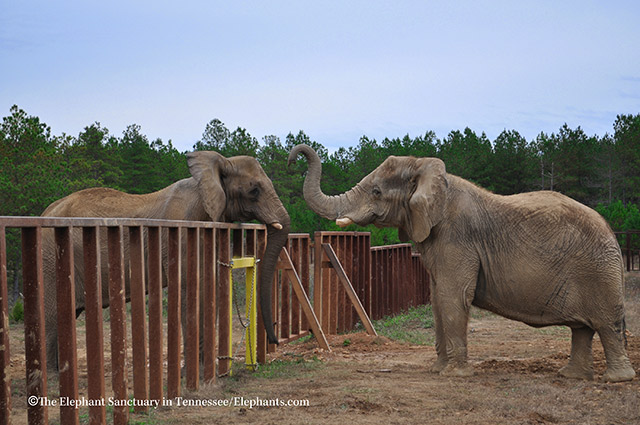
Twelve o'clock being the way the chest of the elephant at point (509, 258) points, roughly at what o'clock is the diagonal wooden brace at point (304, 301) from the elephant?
The diagonal wooden brace is roughly at 1 o'clock from the elephant.

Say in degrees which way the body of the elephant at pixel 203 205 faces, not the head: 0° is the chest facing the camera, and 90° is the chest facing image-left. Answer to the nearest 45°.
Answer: approximately 270°

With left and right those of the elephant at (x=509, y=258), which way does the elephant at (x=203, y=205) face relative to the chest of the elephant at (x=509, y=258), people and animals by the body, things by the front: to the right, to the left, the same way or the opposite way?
the opposite way

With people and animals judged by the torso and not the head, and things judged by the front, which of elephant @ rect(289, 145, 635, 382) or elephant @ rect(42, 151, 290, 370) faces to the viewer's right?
elephant @ rect(42, 151, 290, 370)

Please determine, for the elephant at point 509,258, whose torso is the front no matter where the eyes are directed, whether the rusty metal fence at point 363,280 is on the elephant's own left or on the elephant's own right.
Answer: on the elephant's own right

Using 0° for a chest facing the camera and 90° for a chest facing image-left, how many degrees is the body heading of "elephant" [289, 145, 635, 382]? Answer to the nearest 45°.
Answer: approximately 90°

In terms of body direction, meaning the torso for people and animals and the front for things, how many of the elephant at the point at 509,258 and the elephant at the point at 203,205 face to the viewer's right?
1

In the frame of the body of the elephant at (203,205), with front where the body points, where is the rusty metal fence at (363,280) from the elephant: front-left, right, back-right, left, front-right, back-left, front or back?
front-left

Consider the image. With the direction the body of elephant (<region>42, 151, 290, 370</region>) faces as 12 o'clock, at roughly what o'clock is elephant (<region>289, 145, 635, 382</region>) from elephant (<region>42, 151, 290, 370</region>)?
elephant (<region>289, 145, 635, 382</region>) is roughly at 1 o'clock from elephant (<region>42, 151, 290, 370</region>).

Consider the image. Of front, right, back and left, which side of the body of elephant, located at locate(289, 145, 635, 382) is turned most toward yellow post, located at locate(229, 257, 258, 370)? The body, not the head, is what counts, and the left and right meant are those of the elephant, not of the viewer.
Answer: front
